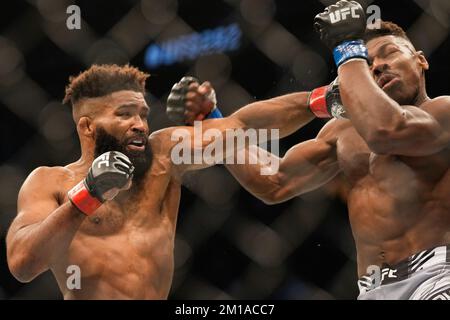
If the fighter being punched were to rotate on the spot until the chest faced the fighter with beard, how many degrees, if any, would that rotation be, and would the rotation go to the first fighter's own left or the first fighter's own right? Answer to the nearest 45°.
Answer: approximately 45° to the first fighter's own right

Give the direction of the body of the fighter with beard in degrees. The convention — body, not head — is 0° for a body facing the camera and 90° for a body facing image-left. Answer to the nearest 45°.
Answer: approximately 315°

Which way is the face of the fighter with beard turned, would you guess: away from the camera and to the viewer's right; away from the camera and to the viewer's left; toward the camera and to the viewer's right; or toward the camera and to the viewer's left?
toward the camera and to the viewer's right

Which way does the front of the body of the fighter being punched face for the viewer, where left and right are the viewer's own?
facing the viewer and to the left of the viewer

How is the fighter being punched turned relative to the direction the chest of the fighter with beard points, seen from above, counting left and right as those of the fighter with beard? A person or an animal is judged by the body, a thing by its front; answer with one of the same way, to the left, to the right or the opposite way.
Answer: to the right

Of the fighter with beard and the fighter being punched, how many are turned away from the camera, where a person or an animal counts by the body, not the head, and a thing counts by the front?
0
